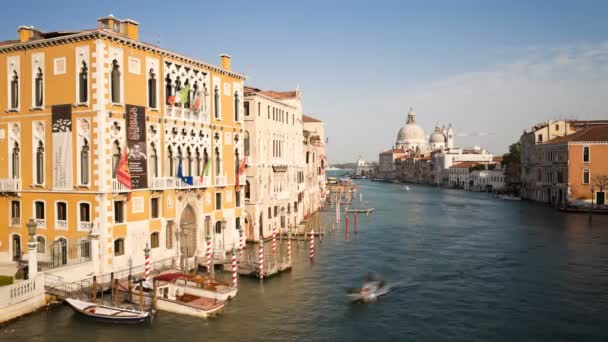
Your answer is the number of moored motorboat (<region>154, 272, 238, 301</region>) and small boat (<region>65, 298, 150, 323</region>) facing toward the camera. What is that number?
0

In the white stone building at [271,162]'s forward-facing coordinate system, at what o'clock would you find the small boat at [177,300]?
The small boat is roughly at 2 o'clock from the white stone building.

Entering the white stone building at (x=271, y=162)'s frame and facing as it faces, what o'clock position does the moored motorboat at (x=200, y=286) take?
The moored motorboat is roughly at 2 o'clock from the white stone building.

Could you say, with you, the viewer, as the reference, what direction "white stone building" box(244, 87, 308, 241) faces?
facing the viewer and to the right of the viewer

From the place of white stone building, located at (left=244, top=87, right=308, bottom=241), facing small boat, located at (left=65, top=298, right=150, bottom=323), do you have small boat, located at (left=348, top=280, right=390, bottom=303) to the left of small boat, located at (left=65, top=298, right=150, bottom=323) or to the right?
left

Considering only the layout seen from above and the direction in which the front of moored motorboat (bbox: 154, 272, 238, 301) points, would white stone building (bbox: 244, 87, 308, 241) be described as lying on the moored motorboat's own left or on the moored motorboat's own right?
on the moored motorboat's own right
